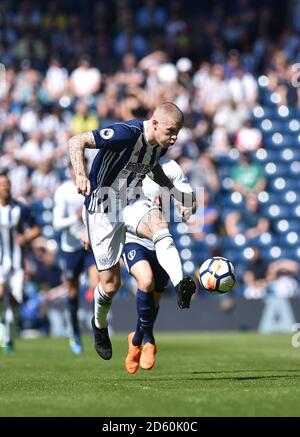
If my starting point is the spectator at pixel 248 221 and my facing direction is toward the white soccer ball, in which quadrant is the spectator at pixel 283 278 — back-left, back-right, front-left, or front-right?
front-left

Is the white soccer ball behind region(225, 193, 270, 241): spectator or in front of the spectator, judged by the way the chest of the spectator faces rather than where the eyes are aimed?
in front

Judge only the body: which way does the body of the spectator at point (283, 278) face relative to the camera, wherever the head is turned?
toward the camera

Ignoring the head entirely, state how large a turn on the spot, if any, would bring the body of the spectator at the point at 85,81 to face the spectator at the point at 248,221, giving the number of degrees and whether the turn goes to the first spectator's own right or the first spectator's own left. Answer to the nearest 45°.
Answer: approximately 90° to the first spectator's own left

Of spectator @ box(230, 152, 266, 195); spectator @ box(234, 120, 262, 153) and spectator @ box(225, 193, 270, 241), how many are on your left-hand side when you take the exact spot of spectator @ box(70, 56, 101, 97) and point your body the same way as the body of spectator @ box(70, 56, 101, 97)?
3

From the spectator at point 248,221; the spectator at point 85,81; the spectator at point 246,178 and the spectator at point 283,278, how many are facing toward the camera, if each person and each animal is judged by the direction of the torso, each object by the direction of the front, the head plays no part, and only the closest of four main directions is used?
4

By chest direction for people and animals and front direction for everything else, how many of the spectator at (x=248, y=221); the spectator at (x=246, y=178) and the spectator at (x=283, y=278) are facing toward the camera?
3

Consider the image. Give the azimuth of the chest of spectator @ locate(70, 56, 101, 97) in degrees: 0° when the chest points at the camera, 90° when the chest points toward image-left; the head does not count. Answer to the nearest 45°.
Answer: approximately 0°

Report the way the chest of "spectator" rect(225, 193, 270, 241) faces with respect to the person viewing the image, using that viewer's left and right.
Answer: facing the viewer

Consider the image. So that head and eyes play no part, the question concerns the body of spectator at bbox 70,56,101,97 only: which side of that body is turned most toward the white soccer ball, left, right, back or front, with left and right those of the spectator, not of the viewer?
front
